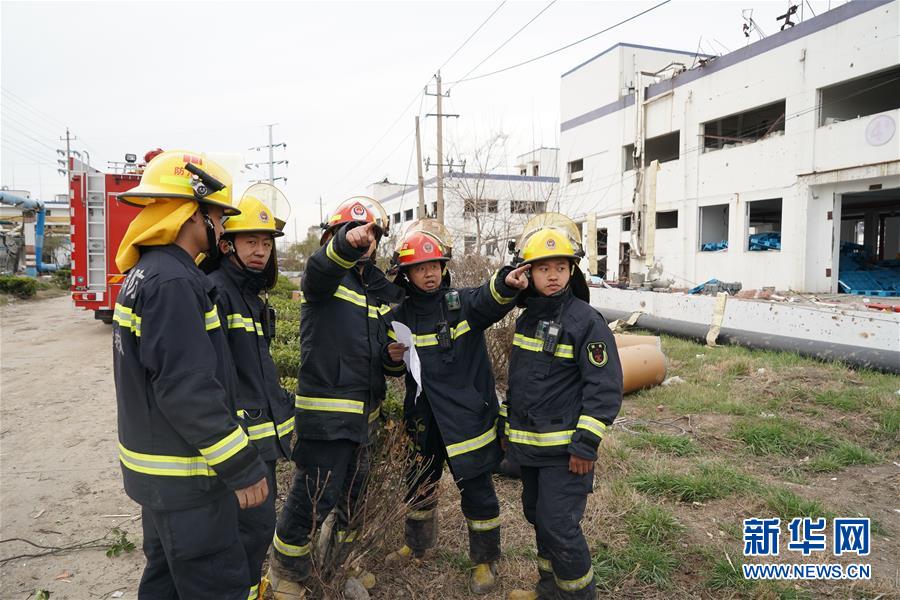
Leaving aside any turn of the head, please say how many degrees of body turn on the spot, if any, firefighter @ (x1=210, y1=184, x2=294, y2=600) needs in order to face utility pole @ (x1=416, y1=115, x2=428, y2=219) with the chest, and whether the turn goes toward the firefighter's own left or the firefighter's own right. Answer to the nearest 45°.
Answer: approximately 135° to the firefighter's own left

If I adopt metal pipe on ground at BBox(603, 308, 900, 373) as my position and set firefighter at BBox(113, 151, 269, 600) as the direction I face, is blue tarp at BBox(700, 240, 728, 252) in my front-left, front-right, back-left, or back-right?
back-right

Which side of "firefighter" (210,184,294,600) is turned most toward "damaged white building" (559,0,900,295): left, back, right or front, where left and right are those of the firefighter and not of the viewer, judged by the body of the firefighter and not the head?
left

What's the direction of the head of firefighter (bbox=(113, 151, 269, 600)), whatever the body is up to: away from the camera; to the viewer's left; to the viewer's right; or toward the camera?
to the viewer's right

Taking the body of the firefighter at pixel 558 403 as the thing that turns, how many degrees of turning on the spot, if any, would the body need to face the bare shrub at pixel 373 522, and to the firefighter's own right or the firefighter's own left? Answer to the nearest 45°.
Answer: approximately 45° to the firefighter's own right

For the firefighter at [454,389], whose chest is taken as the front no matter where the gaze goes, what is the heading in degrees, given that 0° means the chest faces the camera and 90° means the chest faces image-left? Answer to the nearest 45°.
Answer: approximately 0°

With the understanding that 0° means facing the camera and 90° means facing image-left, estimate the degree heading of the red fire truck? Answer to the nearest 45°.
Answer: approximately 180°

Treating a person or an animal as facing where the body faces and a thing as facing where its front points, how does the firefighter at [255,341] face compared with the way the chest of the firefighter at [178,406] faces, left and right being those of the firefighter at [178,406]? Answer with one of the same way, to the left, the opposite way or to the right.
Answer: to the right

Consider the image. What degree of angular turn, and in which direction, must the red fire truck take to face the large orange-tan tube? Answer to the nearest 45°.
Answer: approximately 135° to its right
